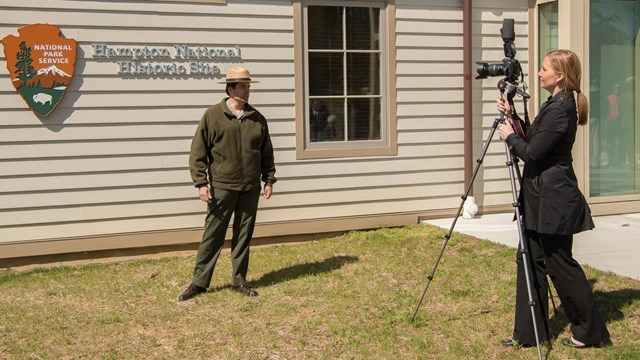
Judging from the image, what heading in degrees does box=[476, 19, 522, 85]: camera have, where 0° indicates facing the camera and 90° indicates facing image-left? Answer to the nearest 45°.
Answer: approximately 90°

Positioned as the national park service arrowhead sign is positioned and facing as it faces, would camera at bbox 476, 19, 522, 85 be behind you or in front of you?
in front

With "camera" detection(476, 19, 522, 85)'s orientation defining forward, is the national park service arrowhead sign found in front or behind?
in front

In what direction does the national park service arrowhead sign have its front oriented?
toward the camera

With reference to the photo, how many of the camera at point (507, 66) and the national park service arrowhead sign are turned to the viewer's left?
1
